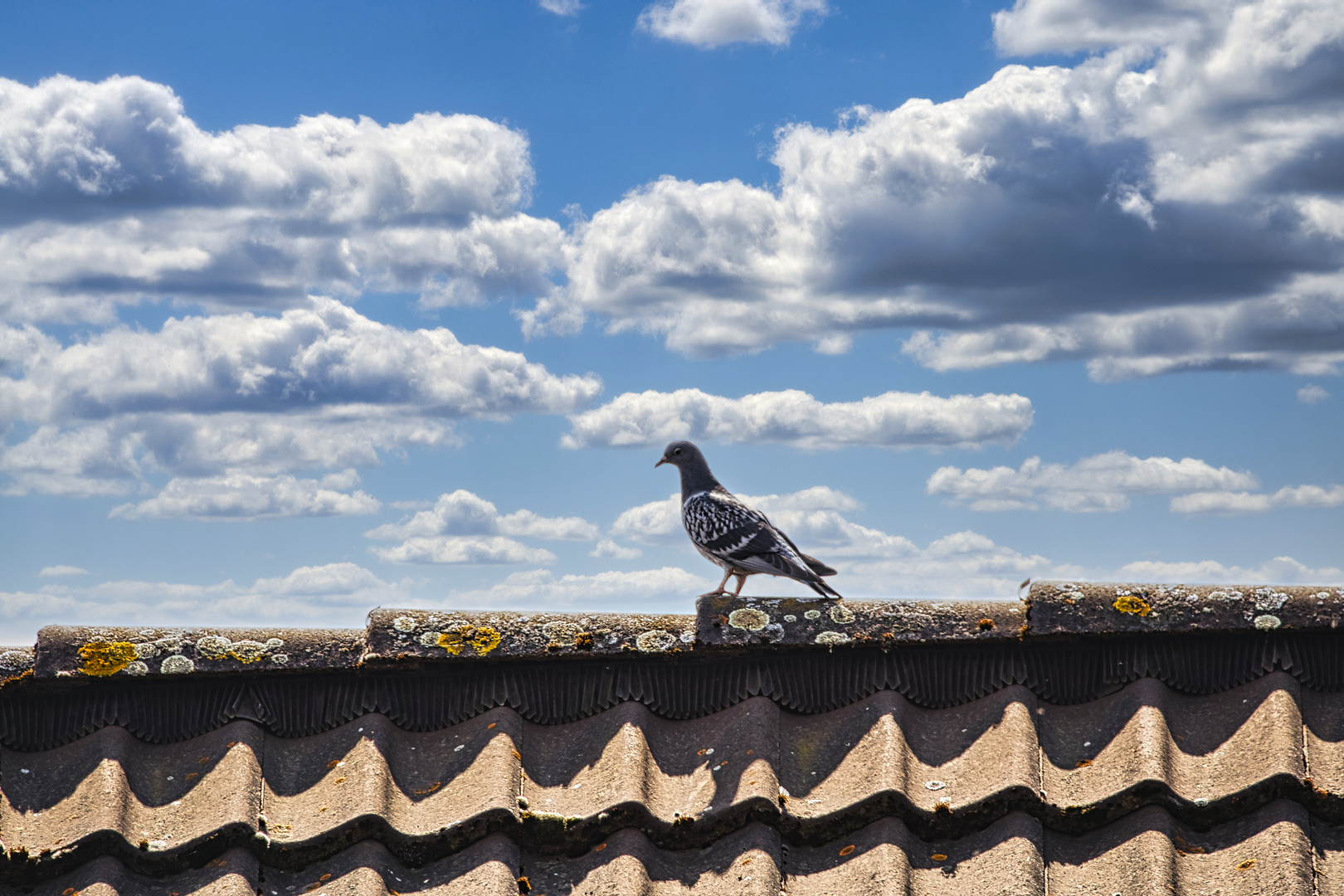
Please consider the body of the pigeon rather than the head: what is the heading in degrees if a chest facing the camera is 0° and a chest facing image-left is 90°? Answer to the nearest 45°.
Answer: approximately 90°

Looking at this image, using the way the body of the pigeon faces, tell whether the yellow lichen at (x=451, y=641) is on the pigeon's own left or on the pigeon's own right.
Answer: on the pigeon's own left
